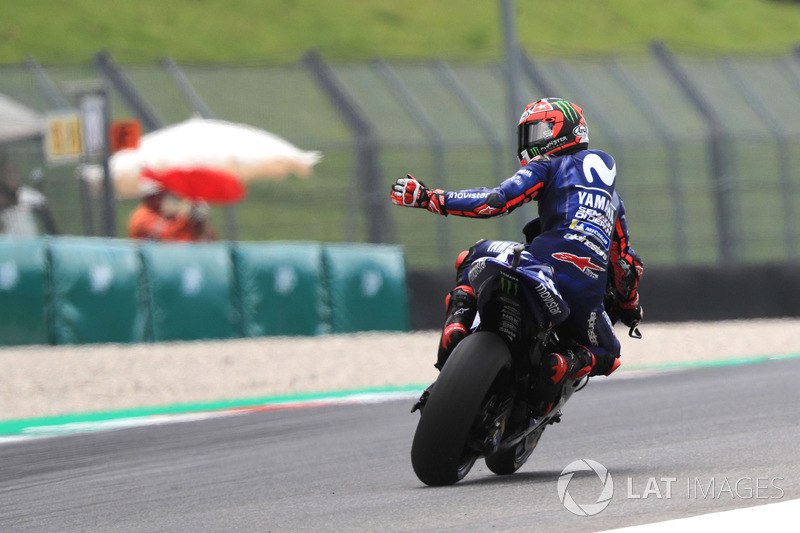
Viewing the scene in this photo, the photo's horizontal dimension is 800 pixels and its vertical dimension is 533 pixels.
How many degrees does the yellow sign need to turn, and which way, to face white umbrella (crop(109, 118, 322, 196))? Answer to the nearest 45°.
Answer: approximately 135° to its left

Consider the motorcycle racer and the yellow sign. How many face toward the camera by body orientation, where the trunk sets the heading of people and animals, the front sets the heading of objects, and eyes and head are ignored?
1

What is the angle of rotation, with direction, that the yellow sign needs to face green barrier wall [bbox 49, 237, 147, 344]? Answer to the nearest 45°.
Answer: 0° — it already faces it

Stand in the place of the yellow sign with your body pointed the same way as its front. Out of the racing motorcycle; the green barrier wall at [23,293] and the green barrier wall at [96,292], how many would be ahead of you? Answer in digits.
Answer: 3

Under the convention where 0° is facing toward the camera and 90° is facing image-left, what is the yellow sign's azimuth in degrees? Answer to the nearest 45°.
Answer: approximately 0°

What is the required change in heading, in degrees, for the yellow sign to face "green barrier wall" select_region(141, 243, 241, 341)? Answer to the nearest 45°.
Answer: approximately 45° to its left

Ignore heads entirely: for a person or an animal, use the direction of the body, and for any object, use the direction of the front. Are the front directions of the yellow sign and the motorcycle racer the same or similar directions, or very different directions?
very different directions

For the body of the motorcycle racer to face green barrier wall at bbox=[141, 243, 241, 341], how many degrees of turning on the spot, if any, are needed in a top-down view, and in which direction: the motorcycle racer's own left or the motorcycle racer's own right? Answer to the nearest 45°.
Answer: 0° — they already face it

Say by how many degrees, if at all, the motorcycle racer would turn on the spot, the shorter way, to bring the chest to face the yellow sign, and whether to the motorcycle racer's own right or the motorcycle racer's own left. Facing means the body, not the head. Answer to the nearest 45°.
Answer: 0° — they already face it

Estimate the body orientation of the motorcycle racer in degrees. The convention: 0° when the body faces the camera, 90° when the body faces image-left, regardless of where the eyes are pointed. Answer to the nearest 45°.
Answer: approximately 135°

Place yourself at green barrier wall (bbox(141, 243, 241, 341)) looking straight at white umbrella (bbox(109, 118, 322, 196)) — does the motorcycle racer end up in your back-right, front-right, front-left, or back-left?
back-right

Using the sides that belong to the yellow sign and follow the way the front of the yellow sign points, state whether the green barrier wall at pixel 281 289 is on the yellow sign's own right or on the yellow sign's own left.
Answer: on the yellow sign's own left
